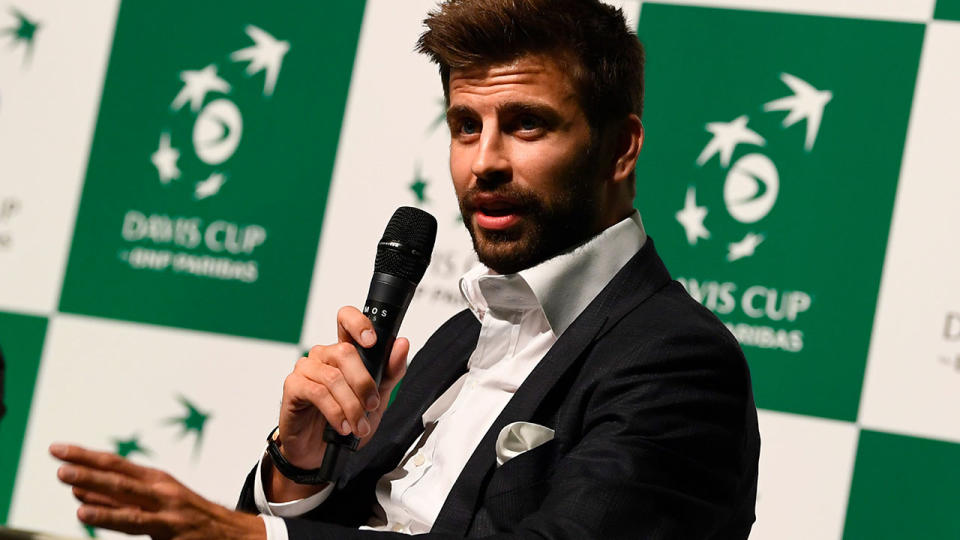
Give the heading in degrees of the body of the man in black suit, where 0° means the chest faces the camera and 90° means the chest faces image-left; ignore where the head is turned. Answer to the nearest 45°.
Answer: approximately 45°

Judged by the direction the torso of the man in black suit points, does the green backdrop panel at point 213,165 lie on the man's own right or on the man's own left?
on the man's own right
